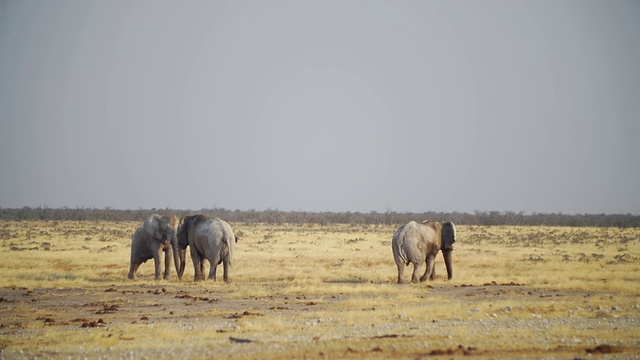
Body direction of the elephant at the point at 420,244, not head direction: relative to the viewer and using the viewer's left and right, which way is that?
facing away from the viewer and to the right of the viewer

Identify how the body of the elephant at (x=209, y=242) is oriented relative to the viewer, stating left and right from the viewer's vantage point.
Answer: facing away from the viewer and to the left of the viewer

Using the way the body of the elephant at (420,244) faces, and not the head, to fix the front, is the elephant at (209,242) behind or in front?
behind

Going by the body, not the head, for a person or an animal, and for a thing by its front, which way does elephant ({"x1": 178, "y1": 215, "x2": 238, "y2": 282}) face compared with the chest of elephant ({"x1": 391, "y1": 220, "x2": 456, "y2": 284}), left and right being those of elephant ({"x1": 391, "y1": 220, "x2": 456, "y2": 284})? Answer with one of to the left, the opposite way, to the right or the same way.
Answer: to the left

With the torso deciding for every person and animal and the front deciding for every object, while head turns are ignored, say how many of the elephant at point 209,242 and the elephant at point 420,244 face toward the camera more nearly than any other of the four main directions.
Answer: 0

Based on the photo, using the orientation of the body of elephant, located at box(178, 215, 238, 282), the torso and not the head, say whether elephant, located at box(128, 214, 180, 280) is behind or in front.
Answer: in front

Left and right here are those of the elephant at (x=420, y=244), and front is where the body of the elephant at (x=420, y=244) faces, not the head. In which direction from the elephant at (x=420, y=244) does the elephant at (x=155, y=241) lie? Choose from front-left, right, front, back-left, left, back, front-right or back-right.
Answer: back-left

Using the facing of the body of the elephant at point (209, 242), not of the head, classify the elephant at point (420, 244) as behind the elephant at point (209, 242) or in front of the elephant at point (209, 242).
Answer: behind
